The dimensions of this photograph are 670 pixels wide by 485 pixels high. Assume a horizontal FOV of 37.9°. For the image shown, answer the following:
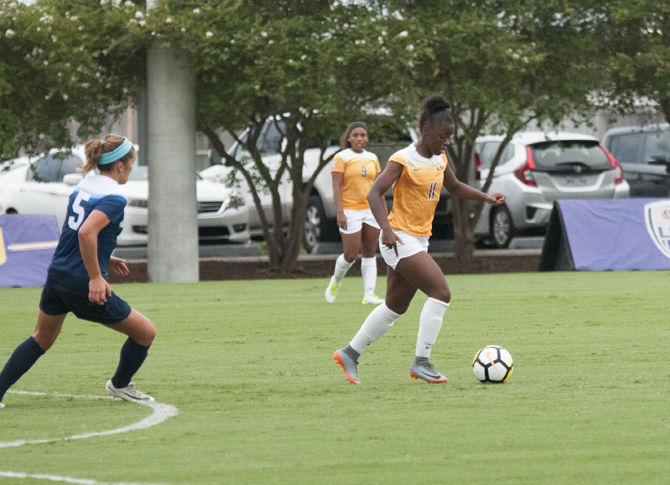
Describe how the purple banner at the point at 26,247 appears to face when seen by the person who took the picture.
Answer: facing the viewer

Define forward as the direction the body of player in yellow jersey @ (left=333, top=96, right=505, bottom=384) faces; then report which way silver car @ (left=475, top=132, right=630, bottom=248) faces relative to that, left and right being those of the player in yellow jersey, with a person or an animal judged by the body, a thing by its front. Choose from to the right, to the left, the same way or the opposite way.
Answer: the opposite way

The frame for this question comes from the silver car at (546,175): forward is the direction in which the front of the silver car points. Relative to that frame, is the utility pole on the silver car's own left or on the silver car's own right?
on the silver car's own left

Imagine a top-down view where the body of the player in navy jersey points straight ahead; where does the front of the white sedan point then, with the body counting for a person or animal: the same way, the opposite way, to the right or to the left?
to the right

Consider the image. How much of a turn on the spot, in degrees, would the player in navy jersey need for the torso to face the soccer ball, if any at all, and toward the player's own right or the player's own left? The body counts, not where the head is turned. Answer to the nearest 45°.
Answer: approximately 45° to the player's own right

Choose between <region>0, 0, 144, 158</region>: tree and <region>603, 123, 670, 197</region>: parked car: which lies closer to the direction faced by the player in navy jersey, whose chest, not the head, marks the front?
the parked car

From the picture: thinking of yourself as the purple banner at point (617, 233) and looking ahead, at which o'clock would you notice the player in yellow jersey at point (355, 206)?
The player in yellow jersey is roughly at 1 o'clock from the purple banner.

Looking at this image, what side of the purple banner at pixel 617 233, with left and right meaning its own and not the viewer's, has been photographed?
front

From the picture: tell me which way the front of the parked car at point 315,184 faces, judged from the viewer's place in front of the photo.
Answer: facing the viewer and to the left of the viewer

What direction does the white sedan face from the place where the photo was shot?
facing the viewer and to the right of the viewer

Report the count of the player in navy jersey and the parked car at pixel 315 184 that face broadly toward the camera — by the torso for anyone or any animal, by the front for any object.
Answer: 0

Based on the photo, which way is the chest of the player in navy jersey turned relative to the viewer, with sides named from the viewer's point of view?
facing away from the viewer and to the right of the viewer

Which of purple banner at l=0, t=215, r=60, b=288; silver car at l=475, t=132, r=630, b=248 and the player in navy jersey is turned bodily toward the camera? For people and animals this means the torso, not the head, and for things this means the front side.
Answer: the purple banner
